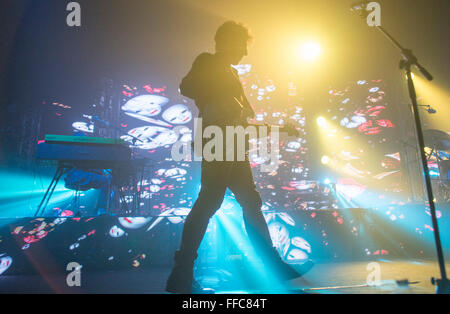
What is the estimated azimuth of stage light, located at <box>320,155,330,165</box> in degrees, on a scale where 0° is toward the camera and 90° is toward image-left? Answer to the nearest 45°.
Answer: approximately 0°

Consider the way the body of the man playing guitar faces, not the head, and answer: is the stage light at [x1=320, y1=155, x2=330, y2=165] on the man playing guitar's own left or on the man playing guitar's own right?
on the man playing guitar's own left

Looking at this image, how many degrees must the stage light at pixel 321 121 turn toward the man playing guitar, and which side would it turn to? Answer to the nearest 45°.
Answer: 0° — it already faces them

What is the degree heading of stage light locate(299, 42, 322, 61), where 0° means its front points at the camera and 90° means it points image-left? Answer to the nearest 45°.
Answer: approximately 0°
